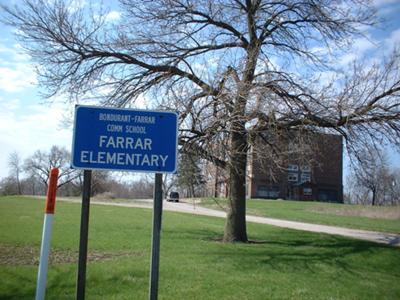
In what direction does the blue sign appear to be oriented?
toward the camera
